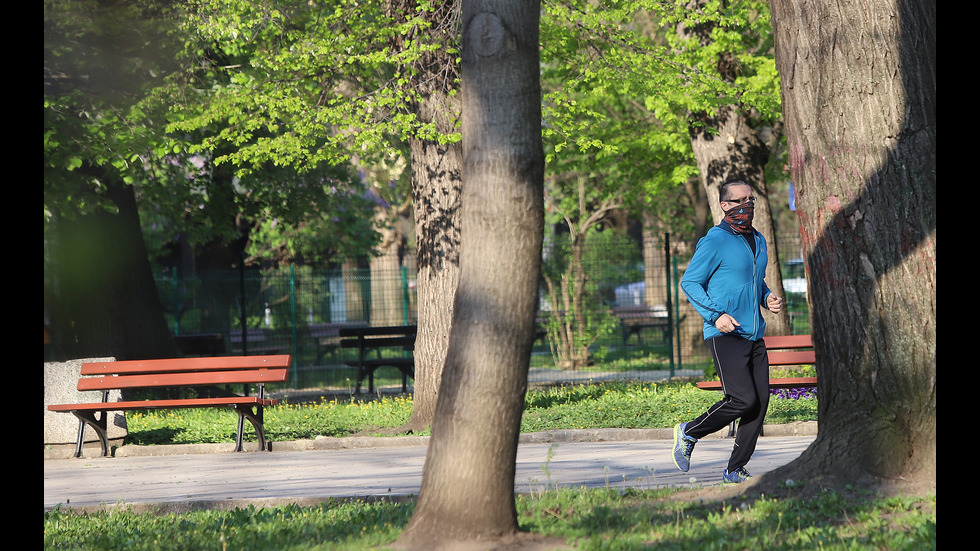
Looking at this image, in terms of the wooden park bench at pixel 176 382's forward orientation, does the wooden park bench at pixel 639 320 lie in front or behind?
behind

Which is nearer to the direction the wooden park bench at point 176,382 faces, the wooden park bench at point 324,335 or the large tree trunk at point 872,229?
the large tree trunk

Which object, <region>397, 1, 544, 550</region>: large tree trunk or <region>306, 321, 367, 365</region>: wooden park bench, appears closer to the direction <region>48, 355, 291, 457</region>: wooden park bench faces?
the large tree trunk

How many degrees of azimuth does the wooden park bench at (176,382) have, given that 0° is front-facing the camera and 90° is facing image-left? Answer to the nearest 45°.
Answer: approximately 45°

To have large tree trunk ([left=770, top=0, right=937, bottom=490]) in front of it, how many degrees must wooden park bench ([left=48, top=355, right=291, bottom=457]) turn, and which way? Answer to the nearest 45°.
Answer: approximately 90° to its left

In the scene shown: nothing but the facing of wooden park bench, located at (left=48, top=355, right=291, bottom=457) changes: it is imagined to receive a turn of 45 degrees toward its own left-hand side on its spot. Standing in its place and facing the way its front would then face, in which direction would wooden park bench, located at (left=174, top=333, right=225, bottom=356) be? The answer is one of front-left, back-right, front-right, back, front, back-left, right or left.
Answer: back

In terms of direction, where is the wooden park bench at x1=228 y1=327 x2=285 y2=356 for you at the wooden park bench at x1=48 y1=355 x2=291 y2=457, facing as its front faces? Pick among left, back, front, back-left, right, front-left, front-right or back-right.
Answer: back-right

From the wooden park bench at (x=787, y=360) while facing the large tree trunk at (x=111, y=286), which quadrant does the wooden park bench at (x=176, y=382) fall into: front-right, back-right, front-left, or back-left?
front-left

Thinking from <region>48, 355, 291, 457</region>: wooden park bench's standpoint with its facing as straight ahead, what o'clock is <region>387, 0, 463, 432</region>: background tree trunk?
The background tree trunk is roughly at 8 o'clock from the wooden park bench.

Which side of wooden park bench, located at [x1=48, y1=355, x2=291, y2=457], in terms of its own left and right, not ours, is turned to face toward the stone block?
right

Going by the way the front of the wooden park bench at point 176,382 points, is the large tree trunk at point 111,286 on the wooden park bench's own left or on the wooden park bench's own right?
on the wooden park bench's own right

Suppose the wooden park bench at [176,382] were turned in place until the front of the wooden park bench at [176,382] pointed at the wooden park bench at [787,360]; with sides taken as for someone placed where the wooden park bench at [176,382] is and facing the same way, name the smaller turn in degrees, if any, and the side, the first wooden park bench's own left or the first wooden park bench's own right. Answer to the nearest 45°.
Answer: approximately 135° to the first wooden park bench's own left
